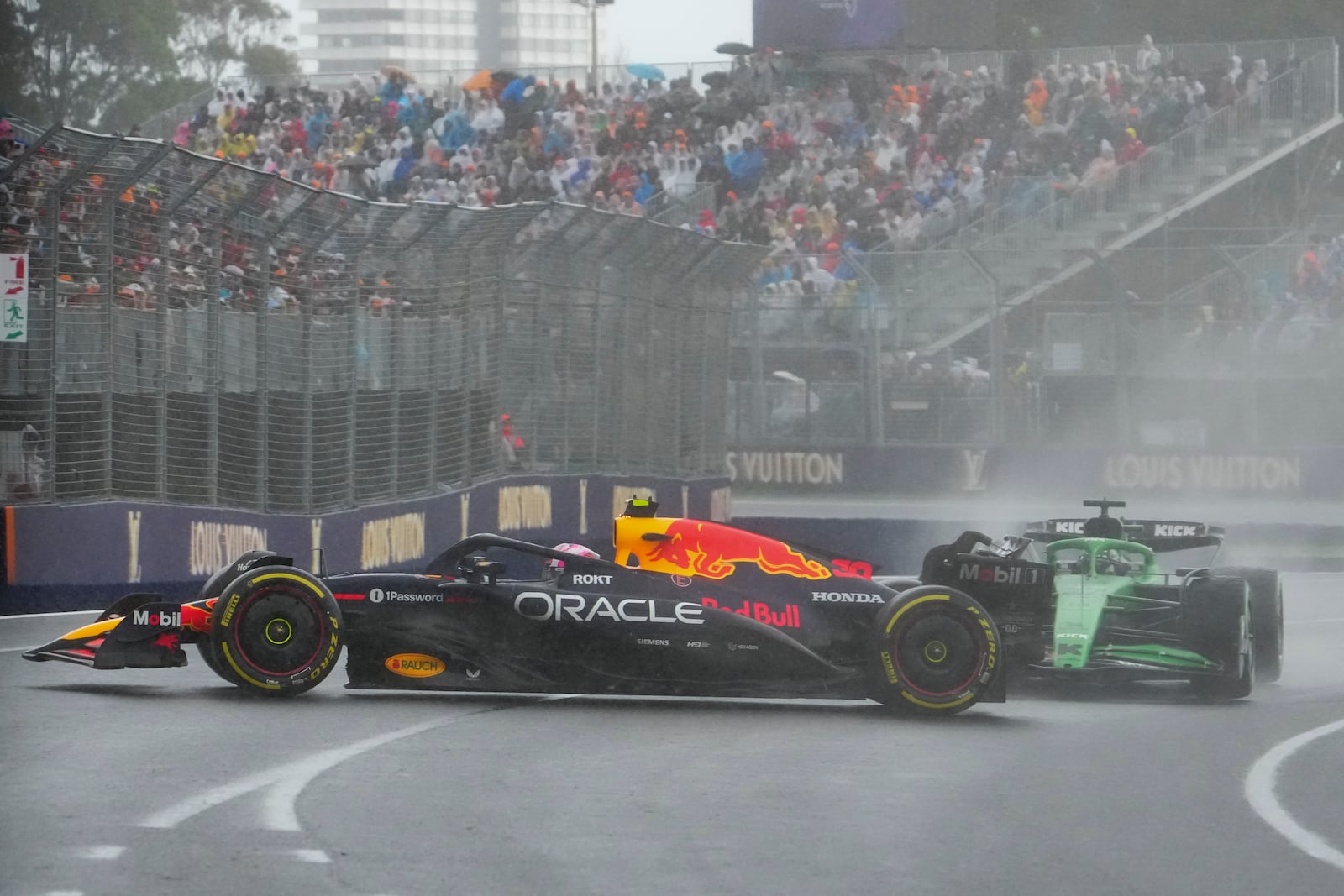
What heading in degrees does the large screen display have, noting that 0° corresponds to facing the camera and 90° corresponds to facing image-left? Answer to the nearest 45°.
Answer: approximately 0°

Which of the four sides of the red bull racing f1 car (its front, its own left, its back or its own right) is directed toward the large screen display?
right

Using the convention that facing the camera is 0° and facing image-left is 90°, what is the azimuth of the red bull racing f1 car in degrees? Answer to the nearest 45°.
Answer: approximately 90°

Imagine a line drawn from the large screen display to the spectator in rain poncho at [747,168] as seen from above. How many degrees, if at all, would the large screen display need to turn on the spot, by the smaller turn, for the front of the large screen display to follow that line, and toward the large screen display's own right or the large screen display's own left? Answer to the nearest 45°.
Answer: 0° — it already faces them

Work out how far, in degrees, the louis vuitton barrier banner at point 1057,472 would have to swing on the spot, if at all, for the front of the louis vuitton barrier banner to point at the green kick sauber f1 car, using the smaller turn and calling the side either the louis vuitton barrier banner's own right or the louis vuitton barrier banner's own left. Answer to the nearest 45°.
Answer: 0° — it already faces it

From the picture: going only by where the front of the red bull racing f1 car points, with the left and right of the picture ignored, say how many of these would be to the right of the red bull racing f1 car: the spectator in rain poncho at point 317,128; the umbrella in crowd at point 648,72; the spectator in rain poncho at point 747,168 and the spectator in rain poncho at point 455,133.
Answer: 4

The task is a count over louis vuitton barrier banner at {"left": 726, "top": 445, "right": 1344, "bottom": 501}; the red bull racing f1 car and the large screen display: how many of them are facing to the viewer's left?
1

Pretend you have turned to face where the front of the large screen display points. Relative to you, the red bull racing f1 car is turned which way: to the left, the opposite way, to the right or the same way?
to the right

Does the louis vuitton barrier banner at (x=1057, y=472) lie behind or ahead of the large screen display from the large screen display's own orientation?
ahead

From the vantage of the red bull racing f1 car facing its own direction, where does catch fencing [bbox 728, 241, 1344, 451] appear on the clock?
The catch fencing is roughly at 4 o'clock from the red bull racing f1 car.

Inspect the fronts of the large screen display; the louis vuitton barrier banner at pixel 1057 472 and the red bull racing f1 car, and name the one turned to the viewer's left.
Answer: the red bull racing f1 car

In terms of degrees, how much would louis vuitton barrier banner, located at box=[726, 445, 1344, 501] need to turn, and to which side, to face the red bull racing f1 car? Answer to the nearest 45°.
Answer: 0° — it already faces it

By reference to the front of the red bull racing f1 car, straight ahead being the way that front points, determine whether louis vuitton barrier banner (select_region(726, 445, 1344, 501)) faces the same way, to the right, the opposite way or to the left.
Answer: to the left

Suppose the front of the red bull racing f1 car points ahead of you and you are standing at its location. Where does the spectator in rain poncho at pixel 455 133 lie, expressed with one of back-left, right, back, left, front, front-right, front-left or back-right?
right

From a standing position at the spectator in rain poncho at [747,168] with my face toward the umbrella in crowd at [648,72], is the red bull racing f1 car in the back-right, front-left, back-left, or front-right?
back-left

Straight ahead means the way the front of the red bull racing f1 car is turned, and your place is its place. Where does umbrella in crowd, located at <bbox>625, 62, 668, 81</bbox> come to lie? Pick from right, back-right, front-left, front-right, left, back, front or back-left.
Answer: right
